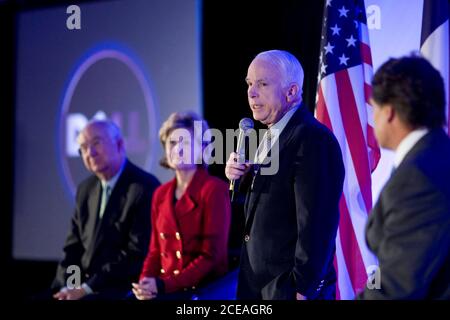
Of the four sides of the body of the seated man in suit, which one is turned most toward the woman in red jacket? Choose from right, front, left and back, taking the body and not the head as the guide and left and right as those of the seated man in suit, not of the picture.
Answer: left

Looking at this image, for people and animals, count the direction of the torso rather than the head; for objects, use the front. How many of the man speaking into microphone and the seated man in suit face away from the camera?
0

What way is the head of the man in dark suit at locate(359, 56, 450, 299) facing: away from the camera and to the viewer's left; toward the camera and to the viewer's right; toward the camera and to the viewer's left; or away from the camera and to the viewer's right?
away from the camera and to the viewer's left

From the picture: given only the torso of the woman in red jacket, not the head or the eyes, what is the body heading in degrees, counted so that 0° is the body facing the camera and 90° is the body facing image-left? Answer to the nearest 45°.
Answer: approximately 45°

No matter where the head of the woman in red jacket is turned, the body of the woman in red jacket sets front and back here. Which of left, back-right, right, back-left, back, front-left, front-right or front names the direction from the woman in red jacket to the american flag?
back-left
